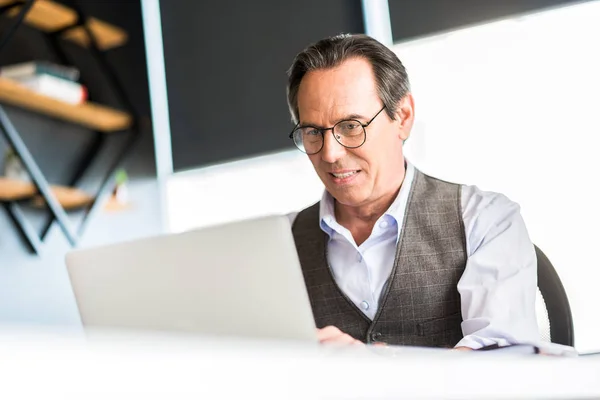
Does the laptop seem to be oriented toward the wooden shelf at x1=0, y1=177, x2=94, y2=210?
no

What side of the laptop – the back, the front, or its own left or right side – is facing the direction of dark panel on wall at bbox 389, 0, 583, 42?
front

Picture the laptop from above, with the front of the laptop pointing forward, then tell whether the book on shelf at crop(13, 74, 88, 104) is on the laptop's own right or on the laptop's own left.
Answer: on the laptop's own left

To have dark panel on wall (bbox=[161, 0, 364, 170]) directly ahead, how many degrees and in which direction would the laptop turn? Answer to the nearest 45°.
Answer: approximately 45° to its left

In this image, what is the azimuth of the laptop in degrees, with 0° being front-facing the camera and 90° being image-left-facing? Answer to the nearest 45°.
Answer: approximately 225°

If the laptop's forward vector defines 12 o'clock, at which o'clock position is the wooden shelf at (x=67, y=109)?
The wooden shelf is roughly at 10 o'clock from the laptop.

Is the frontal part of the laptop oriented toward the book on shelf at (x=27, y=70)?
no

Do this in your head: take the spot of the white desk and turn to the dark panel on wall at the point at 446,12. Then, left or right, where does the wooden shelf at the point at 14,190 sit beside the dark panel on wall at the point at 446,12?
left

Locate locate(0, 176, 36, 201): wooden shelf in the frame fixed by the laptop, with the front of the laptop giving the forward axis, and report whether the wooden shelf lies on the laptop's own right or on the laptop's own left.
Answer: on the laptop's own left
